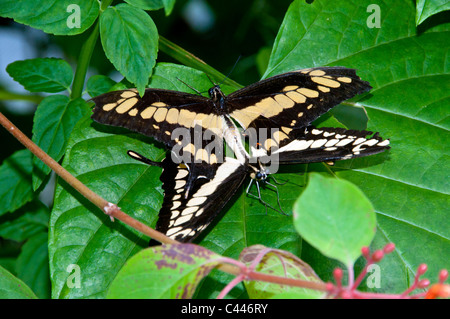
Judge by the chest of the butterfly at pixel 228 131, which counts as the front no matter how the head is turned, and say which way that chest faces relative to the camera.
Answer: away from the camera

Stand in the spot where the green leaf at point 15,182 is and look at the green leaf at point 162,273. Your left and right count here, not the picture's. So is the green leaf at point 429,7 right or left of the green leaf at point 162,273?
left

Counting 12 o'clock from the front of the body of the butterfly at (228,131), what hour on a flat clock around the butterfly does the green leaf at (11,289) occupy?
The green leaf is roughly at 7 o'clock from the butterfly.

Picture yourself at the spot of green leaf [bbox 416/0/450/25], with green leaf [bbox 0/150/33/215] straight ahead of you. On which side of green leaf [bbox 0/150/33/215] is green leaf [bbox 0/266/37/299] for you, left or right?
left

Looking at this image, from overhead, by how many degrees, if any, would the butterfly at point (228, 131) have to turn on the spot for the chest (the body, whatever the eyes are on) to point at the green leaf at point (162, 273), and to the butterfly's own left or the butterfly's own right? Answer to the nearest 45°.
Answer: approximately 180°
